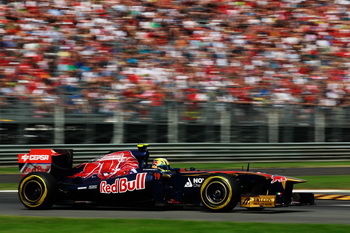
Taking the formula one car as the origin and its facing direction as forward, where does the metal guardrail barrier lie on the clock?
The metal guardrail barrier is roughly at 8 o'clock from the formula one car.

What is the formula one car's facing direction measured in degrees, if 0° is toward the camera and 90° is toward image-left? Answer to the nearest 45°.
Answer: approximately 315°
